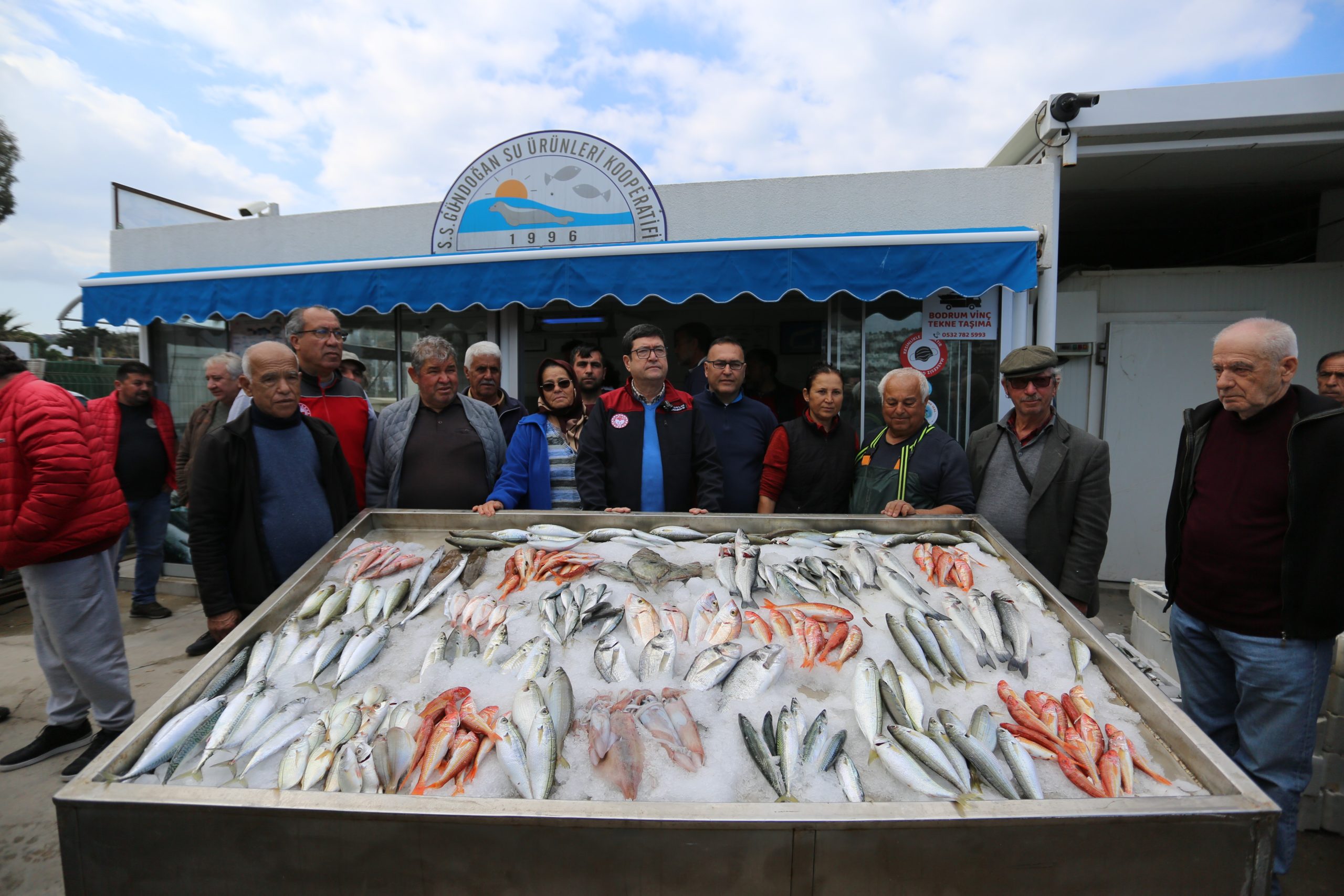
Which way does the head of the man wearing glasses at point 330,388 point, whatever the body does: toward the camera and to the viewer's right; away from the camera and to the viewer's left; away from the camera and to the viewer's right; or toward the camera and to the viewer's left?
toward the camera and to the viewer's right

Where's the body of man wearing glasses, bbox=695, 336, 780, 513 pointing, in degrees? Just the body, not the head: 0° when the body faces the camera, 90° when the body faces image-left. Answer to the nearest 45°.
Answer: approximately 0°

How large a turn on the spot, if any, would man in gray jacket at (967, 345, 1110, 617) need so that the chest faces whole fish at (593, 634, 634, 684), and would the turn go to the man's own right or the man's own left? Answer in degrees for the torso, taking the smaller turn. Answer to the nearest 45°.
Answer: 0° — they already face it

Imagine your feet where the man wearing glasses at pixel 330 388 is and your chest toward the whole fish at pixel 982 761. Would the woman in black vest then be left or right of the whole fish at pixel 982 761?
left

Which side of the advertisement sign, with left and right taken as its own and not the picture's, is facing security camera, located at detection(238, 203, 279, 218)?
right

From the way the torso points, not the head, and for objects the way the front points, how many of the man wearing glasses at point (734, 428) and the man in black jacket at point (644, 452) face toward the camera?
2

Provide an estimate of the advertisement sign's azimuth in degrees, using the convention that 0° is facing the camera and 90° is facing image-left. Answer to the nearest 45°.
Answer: approximately 0°

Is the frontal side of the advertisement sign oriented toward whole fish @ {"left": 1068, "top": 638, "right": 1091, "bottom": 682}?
yes
